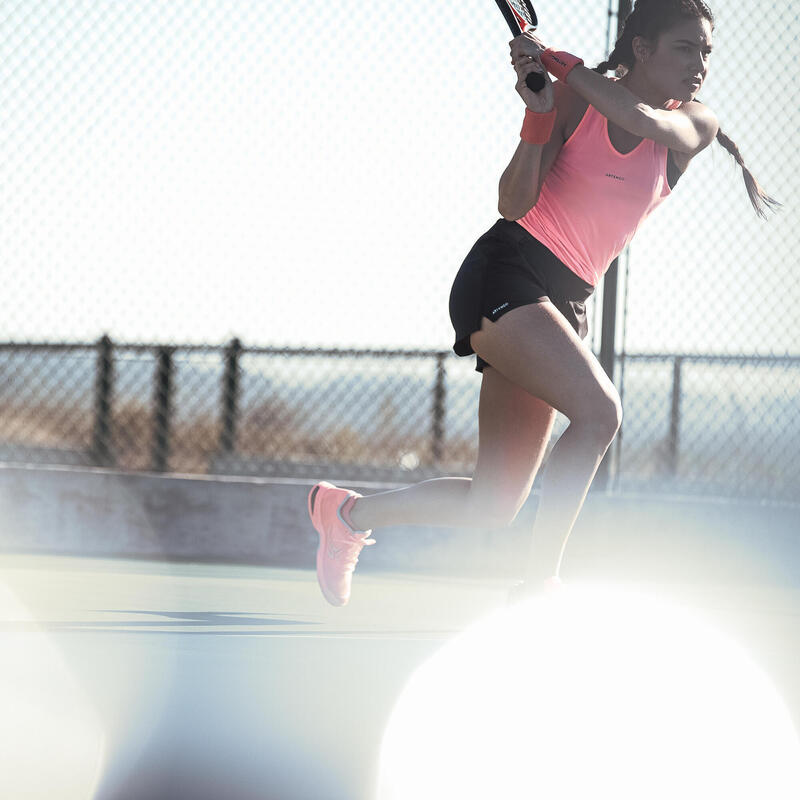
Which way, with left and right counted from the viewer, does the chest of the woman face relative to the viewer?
facing the viewer and to the right of the viewer
